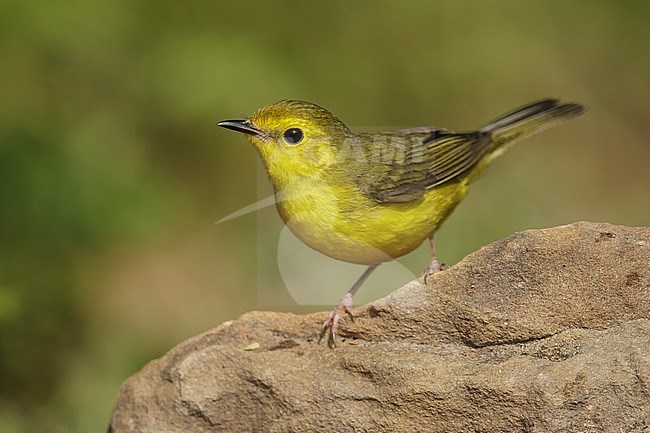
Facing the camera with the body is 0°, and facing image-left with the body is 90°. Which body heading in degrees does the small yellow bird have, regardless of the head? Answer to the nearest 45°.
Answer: approximately 90°
